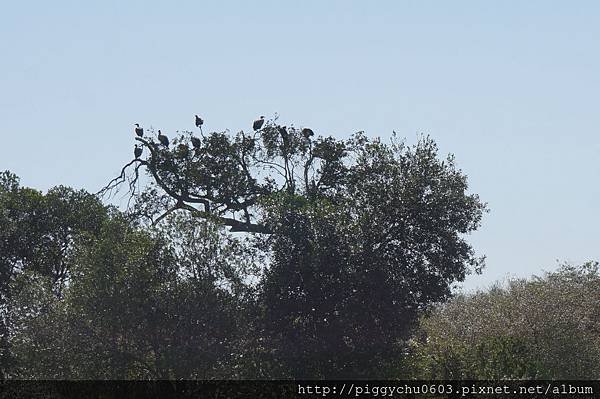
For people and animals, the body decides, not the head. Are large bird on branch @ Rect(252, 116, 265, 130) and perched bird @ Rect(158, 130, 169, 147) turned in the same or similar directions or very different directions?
very different directions

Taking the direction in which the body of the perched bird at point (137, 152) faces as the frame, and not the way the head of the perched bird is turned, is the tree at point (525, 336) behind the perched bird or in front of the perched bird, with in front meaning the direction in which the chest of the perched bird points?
behind

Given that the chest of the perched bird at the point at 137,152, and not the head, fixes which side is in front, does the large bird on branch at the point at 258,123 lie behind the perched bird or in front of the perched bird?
behind

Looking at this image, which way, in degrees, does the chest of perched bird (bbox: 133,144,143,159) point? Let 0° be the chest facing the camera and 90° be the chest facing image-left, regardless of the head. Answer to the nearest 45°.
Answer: approximately 90°

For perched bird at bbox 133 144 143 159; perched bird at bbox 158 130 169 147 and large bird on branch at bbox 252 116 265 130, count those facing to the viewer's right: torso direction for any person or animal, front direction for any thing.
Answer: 1

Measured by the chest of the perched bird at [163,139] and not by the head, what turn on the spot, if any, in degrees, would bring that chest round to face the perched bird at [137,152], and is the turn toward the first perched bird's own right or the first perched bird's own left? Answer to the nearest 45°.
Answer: approximately 45° to the first perched bird's own right
